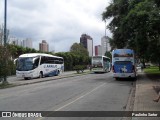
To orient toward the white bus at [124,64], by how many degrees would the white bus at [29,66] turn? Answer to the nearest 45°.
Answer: approximately 90° to its left

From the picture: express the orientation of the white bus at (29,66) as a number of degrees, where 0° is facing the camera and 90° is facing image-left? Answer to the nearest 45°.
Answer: approximately 45°
